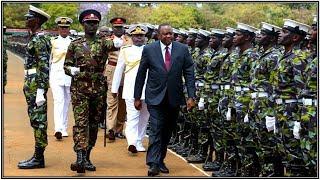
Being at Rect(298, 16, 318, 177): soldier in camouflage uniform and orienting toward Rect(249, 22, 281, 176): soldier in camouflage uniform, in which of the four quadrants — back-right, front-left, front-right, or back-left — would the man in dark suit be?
front-left

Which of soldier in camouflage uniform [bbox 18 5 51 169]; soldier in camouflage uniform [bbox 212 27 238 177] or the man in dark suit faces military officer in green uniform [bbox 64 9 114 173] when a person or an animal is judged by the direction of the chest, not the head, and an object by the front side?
soldier in camouflage uniform [bbox 212 27 238 177]

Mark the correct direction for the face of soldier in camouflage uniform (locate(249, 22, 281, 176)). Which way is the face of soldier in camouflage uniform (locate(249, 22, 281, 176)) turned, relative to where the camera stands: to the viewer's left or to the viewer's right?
to the viewer's left

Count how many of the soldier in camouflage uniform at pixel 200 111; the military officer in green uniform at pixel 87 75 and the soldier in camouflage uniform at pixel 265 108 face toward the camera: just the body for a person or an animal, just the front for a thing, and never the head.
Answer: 1

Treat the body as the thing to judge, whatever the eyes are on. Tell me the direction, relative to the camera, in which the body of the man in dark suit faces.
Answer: toward the camera

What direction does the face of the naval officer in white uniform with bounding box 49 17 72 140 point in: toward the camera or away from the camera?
toward the camera

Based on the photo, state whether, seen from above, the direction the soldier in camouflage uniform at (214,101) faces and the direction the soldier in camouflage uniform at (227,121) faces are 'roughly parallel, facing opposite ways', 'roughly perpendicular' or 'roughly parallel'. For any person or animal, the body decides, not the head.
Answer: roughly parallel

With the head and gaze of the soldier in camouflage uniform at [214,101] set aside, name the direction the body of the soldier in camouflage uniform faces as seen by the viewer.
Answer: to the viewer's left

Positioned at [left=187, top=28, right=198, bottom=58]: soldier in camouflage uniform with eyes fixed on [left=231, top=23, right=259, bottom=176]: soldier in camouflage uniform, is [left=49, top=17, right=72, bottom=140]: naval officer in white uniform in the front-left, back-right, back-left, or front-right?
back-right

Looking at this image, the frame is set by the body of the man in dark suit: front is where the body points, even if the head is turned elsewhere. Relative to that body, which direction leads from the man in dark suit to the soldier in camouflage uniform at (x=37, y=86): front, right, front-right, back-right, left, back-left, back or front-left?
right

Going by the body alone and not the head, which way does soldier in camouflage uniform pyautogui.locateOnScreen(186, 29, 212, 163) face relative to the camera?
to the viewer's left

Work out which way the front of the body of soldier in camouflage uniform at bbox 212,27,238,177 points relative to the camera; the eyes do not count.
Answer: to the viewer's left

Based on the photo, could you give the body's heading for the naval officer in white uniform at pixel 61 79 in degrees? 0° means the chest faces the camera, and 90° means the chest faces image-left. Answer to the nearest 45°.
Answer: approximately 0°

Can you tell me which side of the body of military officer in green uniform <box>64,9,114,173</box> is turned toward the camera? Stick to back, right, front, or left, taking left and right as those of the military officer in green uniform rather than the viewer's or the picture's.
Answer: front

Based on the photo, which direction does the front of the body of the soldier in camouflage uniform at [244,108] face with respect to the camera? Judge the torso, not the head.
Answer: to the viewer's left

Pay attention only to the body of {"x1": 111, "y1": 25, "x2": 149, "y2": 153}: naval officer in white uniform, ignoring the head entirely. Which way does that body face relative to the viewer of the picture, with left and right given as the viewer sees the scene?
facing the viewer

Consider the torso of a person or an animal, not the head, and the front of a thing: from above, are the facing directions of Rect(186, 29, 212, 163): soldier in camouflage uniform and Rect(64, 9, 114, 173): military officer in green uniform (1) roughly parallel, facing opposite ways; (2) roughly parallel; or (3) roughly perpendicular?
roughly perpendicular

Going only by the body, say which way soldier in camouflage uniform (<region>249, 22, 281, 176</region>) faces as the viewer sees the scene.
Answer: to the viewer's left
